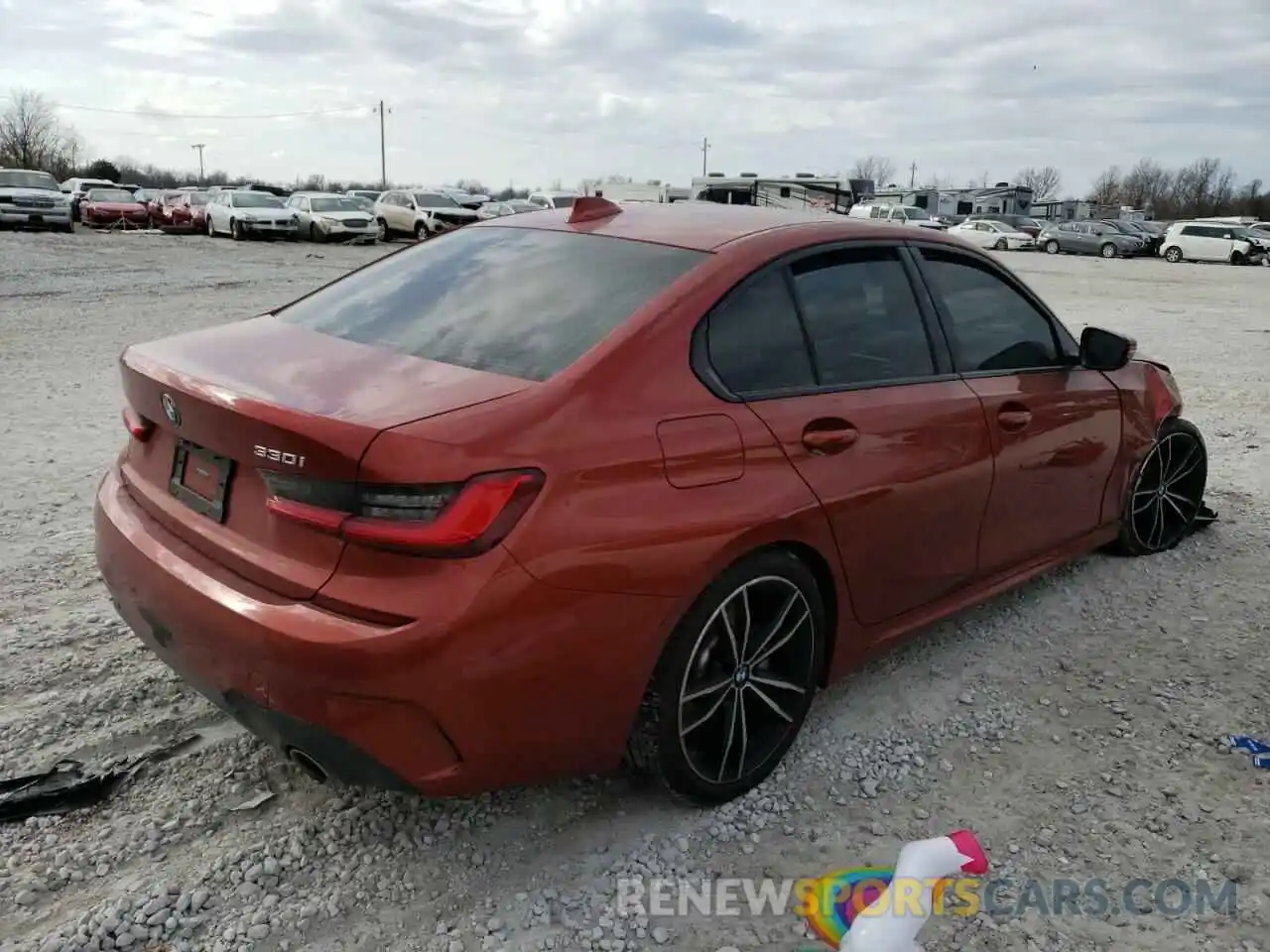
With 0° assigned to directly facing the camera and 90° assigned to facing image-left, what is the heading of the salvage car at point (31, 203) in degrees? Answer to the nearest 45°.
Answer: approximately 315°

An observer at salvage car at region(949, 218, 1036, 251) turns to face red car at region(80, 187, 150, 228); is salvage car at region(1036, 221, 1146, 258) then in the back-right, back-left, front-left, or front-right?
back-left

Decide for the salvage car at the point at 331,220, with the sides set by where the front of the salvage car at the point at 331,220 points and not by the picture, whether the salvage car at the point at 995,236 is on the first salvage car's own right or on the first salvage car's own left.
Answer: on the first salvage car's own left
